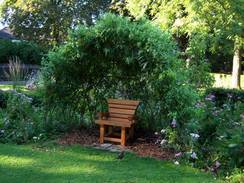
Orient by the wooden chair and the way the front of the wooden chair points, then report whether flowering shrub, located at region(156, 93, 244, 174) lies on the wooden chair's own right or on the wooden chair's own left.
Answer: on the wooden chair's own left

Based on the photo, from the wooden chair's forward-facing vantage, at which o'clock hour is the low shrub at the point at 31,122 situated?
The low shrub is roughly at 2 o'clock from the wooden chair.

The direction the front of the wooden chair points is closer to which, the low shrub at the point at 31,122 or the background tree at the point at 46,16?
the low shrub

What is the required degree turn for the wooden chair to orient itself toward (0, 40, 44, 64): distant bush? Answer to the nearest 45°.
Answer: approximately 135° to its right

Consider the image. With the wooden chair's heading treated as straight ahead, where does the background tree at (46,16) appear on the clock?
The background tree is roughly at 4 o'clock from the wooden chair.

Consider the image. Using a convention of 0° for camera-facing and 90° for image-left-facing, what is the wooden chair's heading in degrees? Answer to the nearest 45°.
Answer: approximately 45°

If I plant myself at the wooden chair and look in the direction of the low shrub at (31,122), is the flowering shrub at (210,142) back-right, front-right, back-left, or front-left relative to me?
back-left

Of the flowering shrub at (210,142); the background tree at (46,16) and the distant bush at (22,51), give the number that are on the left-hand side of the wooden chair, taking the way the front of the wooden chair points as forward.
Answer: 1
